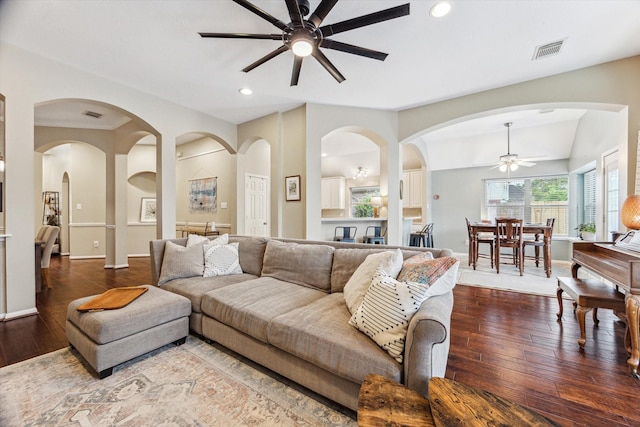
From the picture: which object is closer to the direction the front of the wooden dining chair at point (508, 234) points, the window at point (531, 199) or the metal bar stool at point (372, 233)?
the window

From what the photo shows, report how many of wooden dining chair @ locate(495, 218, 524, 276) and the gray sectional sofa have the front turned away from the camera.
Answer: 1

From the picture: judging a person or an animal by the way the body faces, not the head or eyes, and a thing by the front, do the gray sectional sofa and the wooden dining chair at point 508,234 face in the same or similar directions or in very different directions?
very different directions

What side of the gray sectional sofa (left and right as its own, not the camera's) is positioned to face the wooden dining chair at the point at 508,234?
back

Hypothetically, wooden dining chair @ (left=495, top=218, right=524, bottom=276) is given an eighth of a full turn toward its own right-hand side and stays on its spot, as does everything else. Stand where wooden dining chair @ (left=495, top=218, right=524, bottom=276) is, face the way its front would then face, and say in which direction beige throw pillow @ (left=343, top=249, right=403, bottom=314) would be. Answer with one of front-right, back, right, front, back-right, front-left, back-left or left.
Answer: back-right

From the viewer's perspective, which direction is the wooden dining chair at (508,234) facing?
away from the camera

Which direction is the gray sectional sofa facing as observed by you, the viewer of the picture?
facing the viewer and to the left of the viewer

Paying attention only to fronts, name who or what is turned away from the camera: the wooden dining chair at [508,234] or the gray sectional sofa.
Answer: the wooden dining chair

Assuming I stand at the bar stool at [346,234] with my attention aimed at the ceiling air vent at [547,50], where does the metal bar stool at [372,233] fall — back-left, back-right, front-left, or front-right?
front-left

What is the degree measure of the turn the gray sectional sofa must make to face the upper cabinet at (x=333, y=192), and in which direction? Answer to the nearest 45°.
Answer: approximately 135° to its right

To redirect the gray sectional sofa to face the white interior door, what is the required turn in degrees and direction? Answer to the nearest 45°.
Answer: approximately 135° to its right

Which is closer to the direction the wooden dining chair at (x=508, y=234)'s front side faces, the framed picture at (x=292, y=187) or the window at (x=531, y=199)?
the window

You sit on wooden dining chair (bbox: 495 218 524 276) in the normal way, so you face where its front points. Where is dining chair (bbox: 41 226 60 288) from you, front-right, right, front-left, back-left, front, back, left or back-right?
back-left
